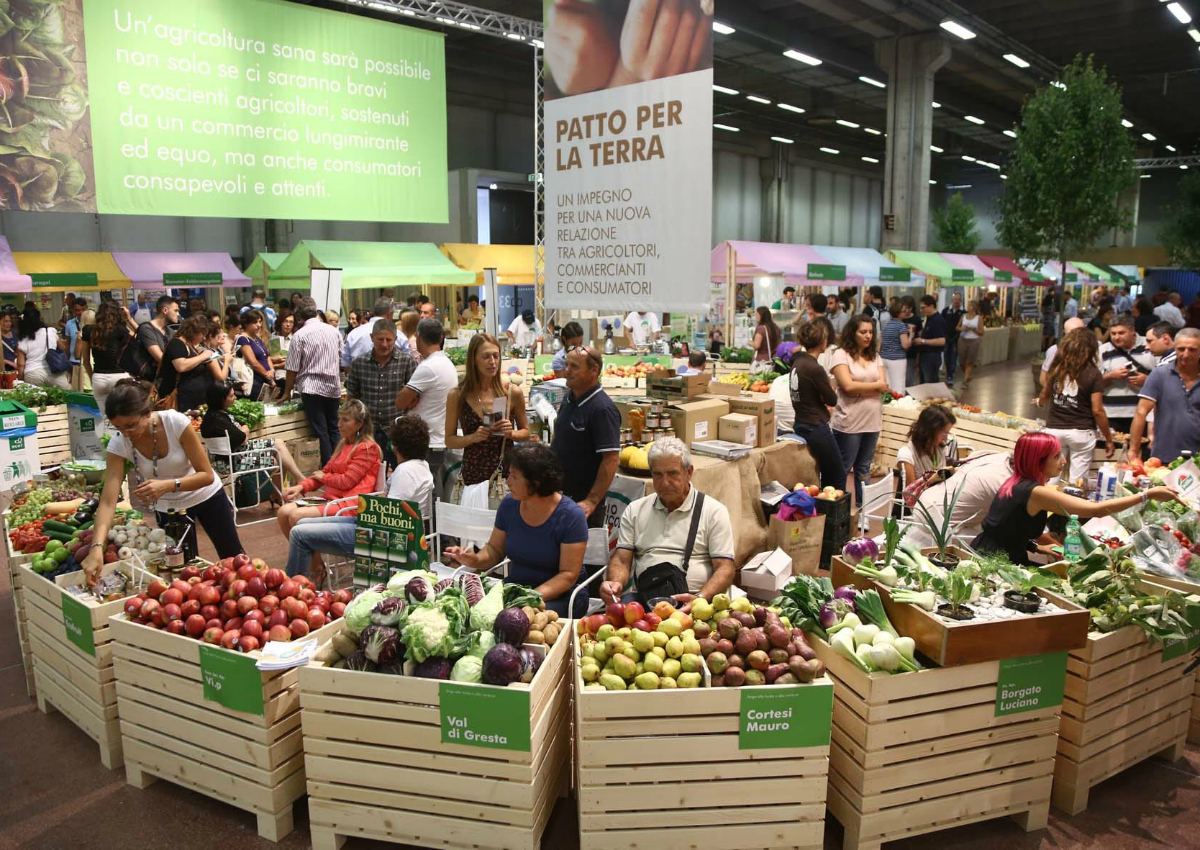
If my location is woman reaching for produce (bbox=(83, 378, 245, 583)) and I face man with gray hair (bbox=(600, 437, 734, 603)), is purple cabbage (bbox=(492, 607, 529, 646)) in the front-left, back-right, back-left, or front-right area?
front-right

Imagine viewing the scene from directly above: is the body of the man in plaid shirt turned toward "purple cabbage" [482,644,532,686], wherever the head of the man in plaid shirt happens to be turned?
yes

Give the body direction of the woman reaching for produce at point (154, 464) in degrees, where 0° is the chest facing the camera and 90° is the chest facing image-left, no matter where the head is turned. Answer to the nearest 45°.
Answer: approximately 45°

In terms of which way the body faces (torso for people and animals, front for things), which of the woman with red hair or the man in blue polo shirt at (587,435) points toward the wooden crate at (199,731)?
the man in blue polo shirt

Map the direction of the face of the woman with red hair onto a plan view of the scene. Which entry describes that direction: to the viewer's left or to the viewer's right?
to the viewer's right

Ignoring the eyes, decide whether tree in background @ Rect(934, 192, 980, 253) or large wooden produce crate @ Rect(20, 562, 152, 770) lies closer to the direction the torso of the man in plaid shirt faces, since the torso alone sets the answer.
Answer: the large wooden produce crate

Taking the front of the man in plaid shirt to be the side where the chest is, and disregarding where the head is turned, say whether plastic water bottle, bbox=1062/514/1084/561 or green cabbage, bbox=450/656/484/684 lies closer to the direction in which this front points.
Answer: the green cabbage

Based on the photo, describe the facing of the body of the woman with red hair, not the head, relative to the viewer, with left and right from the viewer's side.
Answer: facing to the right of the viewer

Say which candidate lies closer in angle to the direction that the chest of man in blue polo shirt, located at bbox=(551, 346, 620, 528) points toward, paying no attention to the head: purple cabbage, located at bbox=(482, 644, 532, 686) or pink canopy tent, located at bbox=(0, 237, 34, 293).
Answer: the purple cabbage

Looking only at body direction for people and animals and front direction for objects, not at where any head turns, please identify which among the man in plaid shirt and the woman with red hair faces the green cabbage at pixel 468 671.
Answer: the man in plaid shirt

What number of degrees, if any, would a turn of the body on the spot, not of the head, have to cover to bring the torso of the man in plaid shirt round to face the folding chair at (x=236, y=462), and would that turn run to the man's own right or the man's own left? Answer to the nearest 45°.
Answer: approximately 90° to the man's own right

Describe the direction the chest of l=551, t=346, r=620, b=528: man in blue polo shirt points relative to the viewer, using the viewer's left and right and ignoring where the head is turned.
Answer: facing the viewer and to the left of the viewer

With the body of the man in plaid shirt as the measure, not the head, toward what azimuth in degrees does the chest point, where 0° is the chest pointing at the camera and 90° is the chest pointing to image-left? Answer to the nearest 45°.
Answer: approximately 0°

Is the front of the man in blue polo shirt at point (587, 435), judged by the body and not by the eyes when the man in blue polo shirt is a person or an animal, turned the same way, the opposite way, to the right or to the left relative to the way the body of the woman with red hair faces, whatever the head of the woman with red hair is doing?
to the right

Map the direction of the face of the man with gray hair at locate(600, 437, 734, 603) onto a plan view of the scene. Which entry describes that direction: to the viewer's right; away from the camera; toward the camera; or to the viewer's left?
toward the camera

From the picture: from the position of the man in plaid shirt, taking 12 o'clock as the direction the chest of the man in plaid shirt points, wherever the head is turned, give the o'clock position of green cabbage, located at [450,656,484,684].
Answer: The green cabbage is roughly at 12 o'clock from the man in plaid shirt.
